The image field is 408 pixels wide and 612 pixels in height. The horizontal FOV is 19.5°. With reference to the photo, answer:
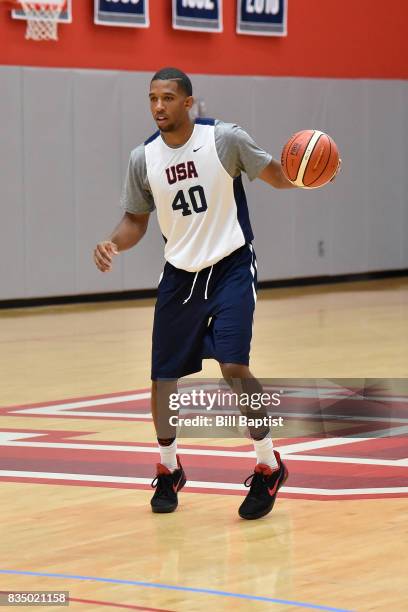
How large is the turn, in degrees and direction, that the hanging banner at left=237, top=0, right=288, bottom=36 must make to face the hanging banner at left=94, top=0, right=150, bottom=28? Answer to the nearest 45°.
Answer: approximately 45° to its right

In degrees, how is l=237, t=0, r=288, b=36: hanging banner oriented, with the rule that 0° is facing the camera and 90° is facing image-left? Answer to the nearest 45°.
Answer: approximately 0°

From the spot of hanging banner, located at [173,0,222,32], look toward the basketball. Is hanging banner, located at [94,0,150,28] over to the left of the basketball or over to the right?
right

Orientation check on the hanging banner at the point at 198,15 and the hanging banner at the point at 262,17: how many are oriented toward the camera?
2

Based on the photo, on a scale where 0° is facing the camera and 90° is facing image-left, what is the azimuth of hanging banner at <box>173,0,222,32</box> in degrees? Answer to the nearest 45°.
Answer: approximately 0°

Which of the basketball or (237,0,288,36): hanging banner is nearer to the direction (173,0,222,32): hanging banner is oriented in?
the basketball

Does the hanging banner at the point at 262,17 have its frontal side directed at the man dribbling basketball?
yes

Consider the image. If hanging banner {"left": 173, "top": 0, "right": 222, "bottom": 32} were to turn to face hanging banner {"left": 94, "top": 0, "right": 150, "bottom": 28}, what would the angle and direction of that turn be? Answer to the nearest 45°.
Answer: approximately 45° to its right

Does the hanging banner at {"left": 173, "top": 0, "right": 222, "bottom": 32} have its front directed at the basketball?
yes
